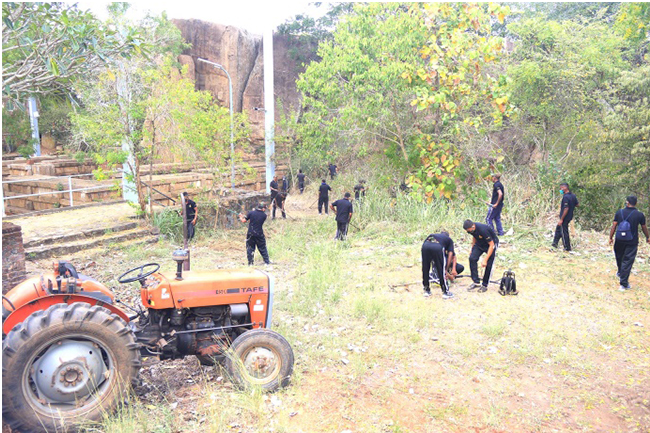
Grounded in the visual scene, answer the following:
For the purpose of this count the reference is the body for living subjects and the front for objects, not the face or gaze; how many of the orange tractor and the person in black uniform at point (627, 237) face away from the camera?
1

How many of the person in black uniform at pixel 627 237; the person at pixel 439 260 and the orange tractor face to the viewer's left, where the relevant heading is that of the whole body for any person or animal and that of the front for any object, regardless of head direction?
0

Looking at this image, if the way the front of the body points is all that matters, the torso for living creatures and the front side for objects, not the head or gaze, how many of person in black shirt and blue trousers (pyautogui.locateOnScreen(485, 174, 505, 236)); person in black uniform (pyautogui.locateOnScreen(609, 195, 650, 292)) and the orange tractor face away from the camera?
1

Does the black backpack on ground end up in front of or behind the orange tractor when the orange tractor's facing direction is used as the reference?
in front

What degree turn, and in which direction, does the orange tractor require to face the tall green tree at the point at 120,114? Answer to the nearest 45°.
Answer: approximately 90° to its left

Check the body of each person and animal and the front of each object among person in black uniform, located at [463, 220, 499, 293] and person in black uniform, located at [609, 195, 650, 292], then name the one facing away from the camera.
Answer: person in black uniform, located at [609, 195, 650, 292]

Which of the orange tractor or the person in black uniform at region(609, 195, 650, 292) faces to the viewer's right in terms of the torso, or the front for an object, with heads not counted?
the orange tractor

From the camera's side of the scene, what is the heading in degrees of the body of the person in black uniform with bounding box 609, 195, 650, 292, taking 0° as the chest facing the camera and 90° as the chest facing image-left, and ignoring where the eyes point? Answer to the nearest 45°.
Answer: approximately 180°

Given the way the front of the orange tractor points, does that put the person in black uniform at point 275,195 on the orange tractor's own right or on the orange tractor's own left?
on the orange tractor's own left

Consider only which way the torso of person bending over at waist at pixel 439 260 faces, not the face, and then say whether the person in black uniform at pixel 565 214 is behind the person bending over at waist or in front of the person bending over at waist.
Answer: in front

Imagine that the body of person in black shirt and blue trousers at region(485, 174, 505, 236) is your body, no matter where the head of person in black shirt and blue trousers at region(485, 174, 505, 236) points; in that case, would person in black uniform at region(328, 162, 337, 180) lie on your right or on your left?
on your right

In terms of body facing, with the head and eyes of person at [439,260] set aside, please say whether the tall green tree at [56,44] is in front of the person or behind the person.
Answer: behind

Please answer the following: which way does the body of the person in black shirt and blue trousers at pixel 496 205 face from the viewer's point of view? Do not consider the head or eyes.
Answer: to the viewer's left

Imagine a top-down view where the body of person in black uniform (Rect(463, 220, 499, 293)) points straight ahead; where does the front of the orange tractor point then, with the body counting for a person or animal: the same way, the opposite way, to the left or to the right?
the opposite way

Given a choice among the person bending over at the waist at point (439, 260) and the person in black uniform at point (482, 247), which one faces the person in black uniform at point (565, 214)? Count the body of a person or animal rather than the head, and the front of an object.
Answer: the person bending over at the waist

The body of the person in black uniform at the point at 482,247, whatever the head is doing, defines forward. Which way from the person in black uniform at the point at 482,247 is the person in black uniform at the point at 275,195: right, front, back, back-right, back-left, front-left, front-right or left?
right
